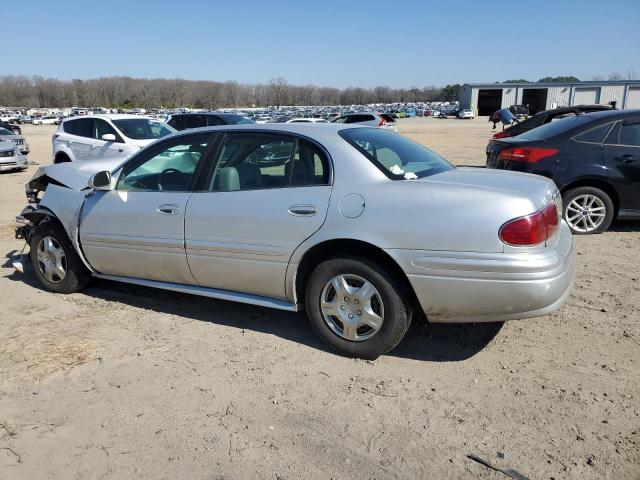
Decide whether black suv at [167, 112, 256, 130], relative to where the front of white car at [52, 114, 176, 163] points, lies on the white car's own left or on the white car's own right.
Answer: on the white car's own left

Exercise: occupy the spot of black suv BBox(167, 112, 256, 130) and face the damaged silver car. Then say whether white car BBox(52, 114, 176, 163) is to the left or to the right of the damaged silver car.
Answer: right

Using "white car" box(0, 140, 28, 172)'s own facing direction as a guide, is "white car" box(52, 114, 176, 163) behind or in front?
in front

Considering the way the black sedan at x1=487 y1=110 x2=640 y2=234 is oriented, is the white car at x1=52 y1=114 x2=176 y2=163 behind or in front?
behind

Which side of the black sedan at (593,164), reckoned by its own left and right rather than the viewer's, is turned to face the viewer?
right

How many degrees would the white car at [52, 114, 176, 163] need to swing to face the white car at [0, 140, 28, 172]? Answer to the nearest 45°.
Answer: approximately 180°

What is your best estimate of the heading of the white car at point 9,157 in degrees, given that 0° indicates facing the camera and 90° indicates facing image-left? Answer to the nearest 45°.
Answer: approximately 315°
